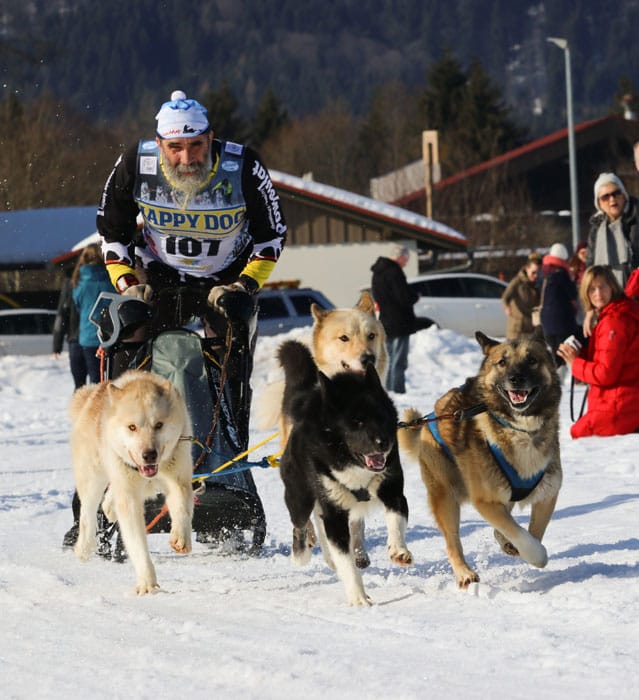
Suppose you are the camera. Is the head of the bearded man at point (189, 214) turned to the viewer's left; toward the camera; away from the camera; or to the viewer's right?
toward the camera

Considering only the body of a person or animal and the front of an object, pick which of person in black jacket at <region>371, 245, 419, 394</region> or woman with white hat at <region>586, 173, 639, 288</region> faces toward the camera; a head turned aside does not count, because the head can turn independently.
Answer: the woman with white hat

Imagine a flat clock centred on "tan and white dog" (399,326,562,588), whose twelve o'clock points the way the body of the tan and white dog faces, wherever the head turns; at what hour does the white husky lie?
The white husky is roughly at 4 o'clock from the tan and white dog.

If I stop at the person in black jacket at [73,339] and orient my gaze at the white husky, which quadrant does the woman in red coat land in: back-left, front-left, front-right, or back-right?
front-left

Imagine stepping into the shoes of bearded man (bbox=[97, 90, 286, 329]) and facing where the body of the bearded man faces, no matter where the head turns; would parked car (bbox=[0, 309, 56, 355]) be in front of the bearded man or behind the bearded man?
behind

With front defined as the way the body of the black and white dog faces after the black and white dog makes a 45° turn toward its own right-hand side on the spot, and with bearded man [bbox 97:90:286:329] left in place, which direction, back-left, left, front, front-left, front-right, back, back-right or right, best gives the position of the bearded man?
back-right

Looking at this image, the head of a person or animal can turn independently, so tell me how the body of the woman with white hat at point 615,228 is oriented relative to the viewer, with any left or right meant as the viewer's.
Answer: facing the viewer

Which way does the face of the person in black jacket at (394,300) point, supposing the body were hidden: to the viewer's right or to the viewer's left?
to the viewer's right

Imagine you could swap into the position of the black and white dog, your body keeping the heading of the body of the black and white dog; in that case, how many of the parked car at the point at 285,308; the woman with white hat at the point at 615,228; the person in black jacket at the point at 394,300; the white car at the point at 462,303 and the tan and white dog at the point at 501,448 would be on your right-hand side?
0

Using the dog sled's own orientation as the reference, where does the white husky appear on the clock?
The white husky is roughly at 1 o'clock from the dog sled.

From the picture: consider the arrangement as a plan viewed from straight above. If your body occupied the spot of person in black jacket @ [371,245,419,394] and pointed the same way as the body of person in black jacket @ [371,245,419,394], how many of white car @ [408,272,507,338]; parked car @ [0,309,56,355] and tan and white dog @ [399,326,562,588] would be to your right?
1

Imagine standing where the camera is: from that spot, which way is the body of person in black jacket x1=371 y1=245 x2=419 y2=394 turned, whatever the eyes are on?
to the viewer's right

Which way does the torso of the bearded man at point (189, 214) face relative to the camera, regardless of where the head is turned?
toward the camera

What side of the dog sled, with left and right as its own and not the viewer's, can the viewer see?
front

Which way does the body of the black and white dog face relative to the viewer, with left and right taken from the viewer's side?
facing the viewer and to the right of the viewer

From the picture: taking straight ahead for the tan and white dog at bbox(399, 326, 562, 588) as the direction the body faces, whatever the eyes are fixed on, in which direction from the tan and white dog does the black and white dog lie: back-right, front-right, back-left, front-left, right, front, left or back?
right
